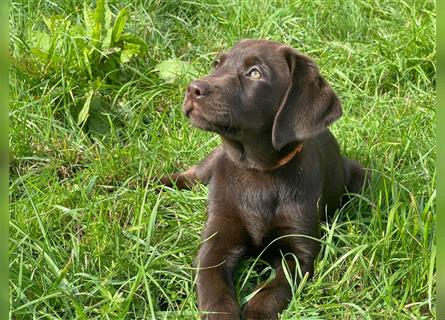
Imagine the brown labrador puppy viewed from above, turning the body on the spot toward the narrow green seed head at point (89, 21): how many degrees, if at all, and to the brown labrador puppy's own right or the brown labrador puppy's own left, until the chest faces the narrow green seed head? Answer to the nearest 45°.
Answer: approximately 135° to the brown labrador puppy's own right

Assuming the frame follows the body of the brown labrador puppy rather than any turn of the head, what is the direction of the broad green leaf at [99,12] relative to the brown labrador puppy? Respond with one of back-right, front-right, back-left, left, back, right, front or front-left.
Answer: back-right

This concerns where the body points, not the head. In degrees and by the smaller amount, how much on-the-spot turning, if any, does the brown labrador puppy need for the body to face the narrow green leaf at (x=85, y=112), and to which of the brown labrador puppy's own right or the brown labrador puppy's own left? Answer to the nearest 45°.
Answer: approximately 135° to the brown labrador puppy's own right

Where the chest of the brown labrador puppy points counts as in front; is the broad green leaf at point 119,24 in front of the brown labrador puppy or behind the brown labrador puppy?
behind

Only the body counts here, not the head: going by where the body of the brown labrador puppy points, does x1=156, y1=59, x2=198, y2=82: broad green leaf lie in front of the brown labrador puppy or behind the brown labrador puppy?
behind

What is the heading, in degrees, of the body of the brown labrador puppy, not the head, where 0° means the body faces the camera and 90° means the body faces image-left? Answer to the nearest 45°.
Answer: approximately 0°

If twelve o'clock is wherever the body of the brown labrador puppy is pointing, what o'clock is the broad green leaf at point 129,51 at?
The broad green leaf is roughly at 5 o'clock from the brown labrador puppy.

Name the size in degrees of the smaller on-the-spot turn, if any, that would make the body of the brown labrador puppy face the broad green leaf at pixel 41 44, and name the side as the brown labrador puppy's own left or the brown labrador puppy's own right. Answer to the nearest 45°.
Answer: approximately 135° to the brown labrador puppy's own right
